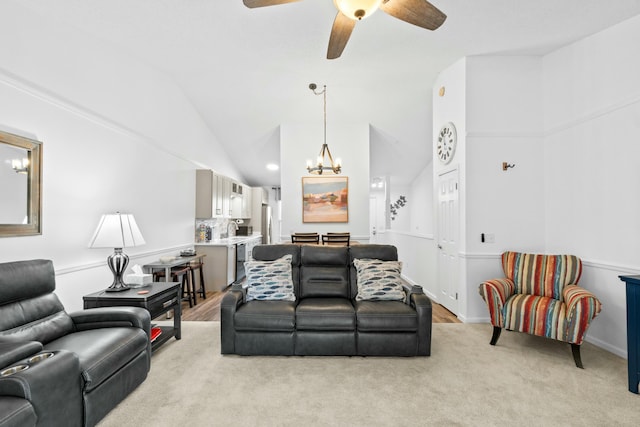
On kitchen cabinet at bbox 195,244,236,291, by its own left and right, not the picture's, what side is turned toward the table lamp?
right

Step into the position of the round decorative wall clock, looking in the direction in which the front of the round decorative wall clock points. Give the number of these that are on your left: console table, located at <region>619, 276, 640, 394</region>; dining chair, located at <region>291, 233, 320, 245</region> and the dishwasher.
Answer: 1

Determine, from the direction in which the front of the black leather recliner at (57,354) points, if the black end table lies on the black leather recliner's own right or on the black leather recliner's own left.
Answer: on the black leather recliner's own left

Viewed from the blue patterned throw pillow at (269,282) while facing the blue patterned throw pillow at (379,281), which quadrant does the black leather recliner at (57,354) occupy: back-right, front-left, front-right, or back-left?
back-right

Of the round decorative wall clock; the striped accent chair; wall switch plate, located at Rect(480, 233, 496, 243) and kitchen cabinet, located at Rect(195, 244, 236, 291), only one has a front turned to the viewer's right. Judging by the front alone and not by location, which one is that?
the kitchen cabinet

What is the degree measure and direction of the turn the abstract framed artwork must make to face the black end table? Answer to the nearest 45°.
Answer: approximately 45° to its right

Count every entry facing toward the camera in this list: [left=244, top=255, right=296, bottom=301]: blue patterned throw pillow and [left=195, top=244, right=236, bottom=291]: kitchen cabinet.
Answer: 1

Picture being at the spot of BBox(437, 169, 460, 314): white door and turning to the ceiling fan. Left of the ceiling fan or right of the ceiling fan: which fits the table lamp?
right

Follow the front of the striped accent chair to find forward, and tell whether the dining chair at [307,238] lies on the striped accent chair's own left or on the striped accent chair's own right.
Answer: on the striped accent chair's own right

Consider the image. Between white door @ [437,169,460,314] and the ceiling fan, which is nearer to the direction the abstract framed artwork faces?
the ceiling fan

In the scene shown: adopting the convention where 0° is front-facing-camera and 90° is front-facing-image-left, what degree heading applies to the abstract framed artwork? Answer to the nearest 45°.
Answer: approximately 0°

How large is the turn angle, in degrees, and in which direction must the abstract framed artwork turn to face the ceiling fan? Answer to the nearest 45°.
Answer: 0° — it already faces it
